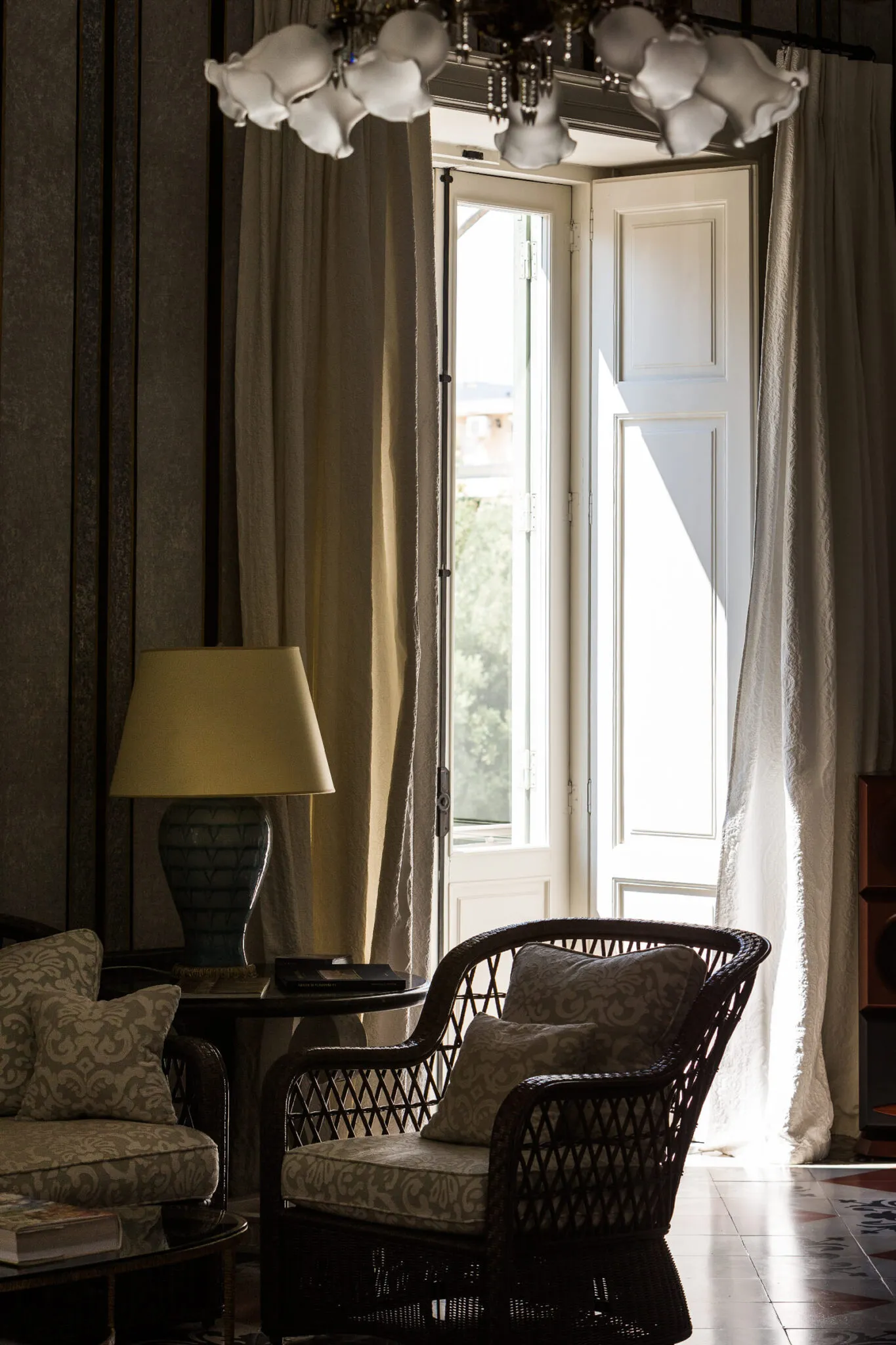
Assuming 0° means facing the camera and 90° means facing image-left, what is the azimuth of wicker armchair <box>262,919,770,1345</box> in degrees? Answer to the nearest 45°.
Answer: approximately 45°

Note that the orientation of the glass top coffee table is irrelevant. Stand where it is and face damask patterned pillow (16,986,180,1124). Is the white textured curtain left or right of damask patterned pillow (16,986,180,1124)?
right

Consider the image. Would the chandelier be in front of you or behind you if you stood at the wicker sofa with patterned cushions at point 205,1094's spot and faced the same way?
in front

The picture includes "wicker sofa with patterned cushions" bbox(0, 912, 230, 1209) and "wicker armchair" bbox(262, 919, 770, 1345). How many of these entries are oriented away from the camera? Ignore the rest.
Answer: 0

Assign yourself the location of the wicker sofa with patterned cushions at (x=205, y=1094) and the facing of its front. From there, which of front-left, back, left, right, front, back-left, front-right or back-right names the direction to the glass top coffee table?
front-right

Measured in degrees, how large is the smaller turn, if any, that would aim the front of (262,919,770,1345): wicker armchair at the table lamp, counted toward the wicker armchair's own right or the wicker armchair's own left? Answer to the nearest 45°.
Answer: approximately 90° to the wicker armchair's own right

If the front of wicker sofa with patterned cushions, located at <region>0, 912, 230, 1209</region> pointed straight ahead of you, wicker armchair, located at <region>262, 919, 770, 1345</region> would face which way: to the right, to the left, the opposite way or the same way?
to the right

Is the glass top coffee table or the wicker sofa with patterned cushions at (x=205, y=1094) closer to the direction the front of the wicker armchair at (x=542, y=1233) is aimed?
the glass top coffee table

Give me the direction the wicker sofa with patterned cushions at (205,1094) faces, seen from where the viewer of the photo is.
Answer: facing the viewer and to the right of the viewer

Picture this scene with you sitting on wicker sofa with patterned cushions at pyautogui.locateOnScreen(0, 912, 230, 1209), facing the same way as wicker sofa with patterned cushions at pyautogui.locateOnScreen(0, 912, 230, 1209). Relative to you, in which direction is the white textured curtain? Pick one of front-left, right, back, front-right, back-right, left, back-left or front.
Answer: left
